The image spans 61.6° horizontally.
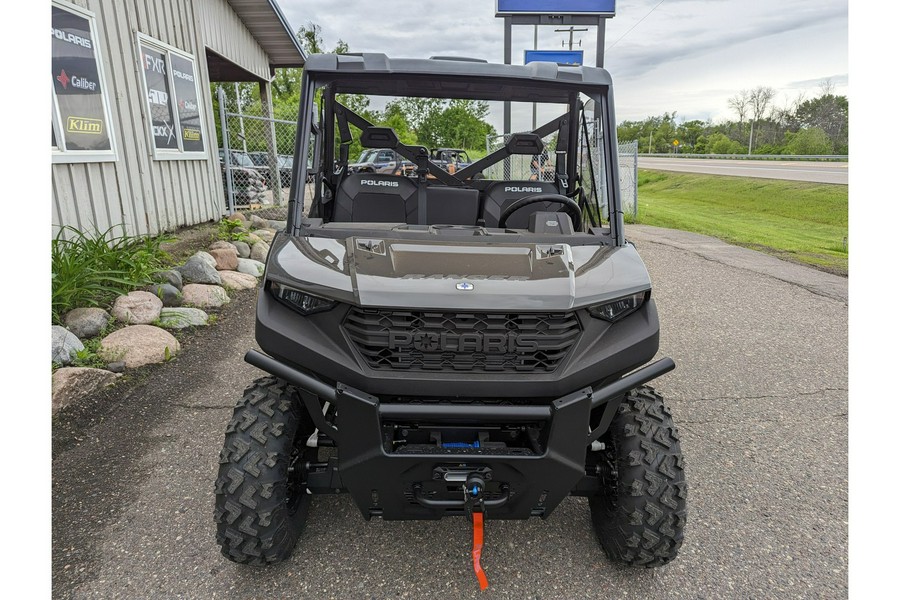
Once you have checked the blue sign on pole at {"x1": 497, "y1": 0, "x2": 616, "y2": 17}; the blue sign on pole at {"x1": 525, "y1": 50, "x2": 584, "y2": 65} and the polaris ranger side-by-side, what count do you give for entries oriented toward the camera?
3

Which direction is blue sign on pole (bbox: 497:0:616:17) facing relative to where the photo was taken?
toward the camera

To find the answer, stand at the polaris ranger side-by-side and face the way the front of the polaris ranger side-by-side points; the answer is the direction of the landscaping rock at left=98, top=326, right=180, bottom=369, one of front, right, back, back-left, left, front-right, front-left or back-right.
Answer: back-right

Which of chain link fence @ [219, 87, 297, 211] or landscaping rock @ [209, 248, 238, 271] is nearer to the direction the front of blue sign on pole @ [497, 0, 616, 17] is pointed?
the landscaping rock

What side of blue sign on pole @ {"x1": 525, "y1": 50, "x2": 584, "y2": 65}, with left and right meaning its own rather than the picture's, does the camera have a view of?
front

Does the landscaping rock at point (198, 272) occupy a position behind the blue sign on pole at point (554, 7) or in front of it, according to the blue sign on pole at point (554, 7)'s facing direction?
in front

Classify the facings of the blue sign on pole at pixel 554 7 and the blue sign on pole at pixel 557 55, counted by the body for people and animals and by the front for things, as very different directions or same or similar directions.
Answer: same or similar directions

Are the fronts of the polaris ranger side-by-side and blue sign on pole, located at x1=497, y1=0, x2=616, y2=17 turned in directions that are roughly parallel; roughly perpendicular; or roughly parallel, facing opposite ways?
roughly parallel

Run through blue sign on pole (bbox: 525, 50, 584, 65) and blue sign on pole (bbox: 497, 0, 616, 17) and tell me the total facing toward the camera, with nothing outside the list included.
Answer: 2

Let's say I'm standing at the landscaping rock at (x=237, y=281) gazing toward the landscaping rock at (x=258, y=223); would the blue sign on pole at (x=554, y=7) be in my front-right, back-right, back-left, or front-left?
front-right

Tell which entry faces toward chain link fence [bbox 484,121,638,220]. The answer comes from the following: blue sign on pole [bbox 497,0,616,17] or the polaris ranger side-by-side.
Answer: the blue sign on pole

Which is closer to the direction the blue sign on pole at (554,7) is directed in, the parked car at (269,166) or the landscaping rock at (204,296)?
the landscaping rock

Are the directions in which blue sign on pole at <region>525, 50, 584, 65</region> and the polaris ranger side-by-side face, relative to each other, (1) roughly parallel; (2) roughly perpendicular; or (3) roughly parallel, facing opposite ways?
roughly parallel

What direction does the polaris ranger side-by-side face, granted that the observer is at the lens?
facing the viewer

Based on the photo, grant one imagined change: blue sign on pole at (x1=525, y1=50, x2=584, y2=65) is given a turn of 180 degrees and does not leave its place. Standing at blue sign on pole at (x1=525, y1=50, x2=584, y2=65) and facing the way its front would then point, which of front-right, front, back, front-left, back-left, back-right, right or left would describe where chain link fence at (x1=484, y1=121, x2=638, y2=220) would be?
back
